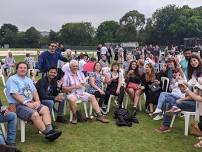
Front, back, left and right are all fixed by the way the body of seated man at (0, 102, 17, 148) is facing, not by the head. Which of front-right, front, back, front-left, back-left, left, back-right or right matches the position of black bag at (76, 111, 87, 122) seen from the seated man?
front-left

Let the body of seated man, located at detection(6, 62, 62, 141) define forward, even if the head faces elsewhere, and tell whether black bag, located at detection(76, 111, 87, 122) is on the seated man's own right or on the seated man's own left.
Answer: on the seated man's own left

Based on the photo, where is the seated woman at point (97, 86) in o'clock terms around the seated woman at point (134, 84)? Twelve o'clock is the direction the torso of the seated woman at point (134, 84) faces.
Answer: the seated woman at point (97, 86) is roughly at 2 o'clock from the seated woman at point (134, 84).

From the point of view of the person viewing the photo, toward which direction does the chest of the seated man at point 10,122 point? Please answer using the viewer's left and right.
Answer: facing to the right of the viewer

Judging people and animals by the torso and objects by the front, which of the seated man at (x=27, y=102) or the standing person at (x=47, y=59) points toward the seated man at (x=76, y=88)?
the standing person

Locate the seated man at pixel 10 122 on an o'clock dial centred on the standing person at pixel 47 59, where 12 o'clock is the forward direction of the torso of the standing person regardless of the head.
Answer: The seated man is roughly at 2 o'clock from the standing person.

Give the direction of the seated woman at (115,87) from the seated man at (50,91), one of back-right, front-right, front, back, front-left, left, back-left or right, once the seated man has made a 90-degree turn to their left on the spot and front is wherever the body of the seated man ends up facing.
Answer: front

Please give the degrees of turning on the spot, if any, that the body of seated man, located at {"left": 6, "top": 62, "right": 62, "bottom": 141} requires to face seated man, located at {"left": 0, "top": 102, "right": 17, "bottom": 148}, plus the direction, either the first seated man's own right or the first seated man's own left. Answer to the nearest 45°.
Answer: approximately 90° to the first seated man's own right

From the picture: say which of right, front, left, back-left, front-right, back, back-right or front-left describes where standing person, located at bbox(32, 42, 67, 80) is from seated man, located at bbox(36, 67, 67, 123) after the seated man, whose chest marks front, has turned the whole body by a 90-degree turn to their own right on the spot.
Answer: back-right
